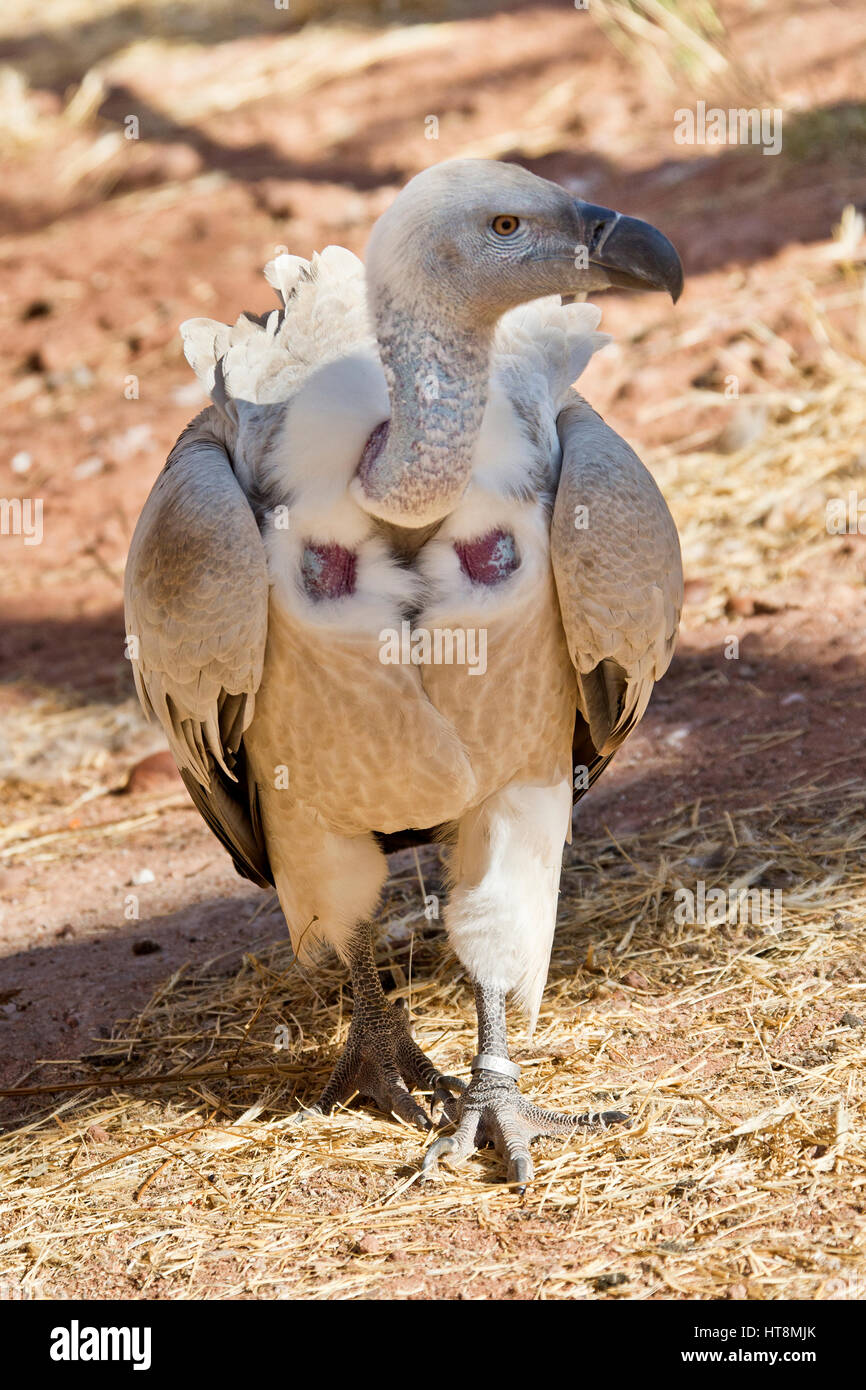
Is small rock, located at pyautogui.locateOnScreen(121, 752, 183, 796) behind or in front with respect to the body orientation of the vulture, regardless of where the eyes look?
behind

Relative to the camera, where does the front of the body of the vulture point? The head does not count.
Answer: toward the camera
